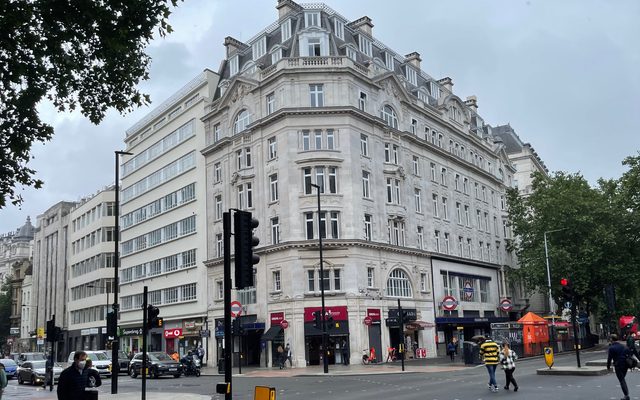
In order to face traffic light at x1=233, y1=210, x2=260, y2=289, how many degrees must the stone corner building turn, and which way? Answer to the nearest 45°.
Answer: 0° — it already faces it

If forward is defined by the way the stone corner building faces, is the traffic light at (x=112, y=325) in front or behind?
in front

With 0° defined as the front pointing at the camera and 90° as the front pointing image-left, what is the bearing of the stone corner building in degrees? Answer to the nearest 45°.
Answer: approximately 0°

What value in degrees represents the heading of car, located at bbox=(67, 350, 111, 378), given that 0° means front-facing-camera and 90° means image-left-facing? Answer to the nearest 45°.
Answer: approximately 315°

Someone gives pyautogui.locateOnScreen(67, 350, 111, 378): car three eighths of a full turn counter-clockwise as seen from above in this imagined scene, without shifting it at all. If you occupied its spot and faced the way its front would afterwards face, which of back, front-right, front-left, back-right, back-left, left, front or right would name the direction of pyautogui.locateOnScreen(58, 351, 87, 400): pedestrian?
back

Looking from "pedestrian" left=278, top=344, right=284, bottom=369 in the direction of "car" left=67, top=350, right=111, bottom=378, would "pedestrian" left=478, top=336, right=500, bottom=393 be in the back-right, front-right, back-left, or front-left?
back-left

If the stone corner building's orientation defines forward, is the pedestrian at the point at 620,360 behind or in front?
in front

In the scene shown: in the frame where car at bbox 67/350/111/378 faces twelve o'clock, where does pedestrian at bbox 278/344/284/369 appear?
The pedestrian is roughly at 11 o'clock from the car.

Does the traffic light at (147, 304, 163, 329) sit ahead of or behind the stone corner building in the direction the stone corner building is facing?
ahead

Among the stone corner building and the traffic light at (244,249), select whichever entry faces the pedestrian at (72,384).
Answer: the stone corner building

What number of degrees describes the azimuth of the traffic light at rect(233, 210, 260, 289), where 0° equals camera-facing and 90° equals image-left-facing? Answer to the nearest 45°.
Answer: approximately 225°

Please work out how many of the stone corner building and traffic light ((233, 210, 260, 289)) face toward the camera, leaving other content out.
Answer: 1

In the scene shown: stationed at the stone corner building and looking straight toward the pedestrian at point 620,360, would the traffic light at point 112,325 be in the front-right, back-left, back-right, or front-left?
front-right

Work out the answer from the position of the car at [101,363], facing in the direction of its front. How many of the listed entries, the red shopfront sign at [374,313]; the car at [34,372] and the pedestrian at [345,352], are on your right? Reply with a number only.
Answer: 1
